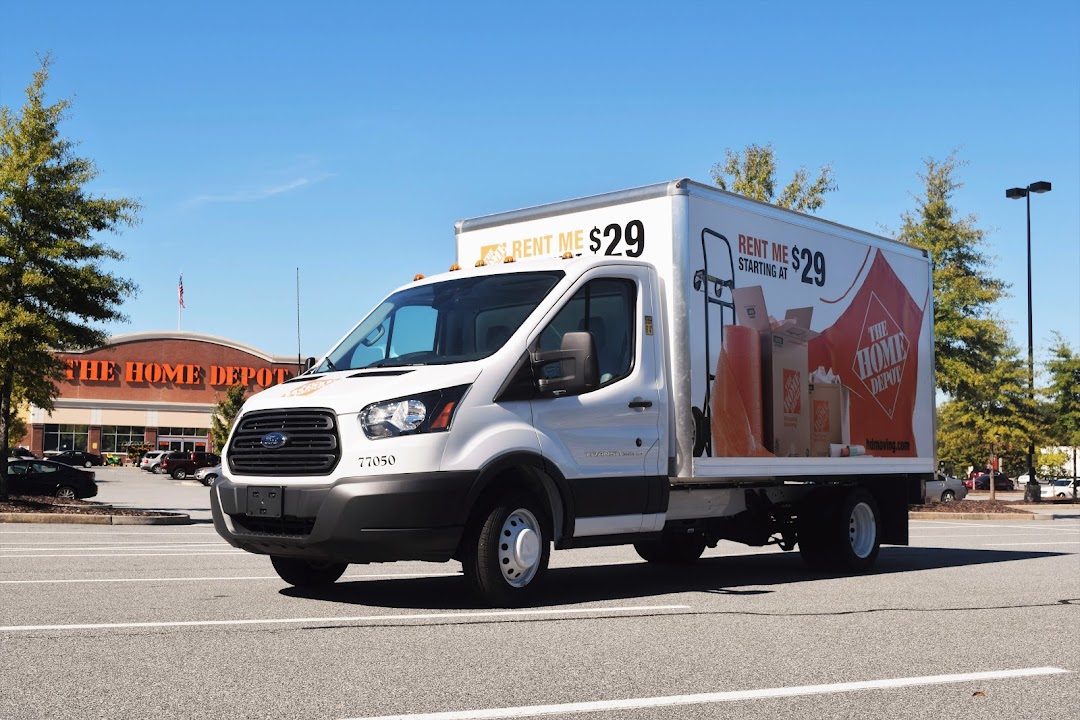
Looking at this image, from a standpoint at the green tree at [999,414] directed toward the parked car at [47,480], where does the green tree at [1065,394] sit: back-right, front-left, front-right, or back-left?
back-right

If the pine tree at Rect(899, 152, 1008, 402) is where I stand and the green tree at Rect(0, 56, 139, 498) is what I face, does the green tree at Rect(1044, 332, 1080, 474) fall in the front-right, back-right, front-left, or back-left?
back-right

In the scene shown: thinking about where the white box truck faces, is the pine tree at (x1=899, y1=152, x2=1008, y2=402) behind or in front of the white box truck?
behind

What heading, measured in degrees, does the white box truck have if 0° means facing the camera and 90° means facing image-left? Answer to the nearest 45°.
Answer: approximately 45°

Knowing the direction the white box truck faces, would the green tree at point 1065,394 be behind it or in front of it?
behind

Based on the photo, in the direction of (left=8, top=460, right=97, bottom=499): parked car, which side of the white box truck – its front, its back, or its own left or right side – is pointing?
right
